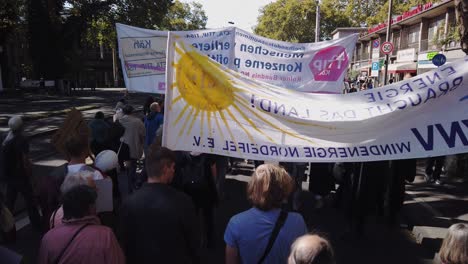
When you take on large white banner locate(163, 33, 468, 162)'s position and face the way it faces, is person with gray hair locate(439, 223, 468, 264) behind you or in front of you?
behind

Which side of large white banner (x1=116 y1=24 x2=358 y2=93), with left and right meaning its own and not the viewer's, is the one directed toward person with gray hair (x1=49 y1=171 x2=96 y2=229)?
back

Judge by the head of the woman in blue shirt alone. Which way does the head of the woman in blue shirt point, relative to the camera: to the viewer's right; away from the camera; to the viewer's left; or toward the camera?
away from the camera

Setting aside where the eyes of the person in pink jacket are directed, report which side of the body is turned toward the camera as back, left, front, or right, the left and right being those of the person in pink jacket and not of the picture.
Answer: back

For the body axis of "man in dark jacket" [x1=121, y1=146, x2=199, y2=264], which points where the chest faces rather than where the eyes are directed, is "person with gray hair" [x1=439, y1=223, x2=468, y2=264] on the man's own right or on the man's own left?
on the man's own right

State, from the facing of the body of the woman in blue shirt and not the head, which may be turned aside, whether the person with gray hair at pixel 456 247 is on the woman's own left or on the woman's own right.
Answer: on the woman's own right

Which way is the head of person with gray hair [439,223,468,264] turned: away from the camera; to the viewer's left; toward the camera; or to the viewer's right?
away from the camera

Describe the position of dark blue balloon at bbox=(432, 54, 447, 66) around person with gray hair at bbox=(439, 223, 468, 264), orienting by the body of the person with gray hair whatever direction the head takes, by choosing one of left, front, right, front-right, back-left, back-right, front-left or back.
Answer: front

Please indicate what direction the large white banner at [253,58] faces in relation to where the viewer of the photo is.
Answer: facing away from the viewer

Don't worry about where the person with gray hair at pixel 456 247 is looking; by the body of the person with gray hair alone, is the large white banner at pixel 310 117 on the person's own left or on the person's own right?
on the person's own left

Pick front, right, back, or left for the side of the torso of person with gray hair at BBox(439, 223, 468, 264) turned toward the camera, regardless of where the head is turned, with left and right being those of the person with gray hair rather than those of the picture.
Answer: back

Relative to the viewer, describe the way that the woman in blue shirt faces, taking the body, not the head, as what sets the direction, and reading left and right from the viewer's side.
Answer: facing away from the viewer

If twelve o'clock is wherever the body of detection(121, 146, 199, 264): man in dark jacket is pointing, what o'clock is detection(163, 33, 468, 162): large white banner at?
The large white banner is roughly at 2 o'clock from the man in dark jacket.
